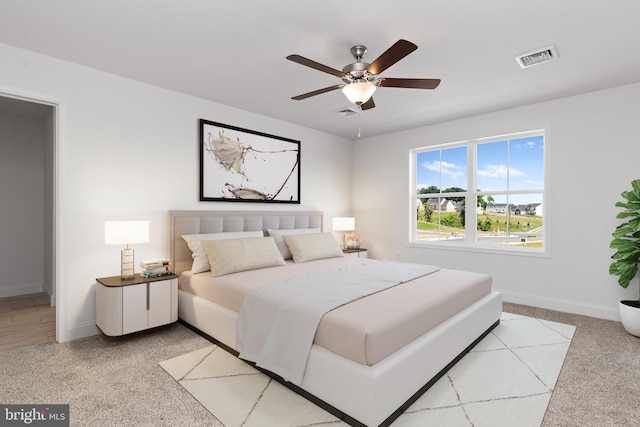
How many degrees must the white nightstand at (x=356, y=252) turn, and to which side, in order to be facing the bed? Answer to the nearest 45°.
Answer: approximately 45° to its right

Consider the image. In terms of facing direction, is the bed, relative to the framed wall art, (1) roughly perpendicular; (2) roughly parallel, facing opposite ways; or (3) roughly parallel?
roughly parallel

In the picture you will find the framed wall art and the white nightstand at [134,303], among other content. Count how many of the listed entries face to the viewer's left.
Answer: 0

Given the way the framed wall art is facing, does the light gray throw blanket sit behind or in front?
in front

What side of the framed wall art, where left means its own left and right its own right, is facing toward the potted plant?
front

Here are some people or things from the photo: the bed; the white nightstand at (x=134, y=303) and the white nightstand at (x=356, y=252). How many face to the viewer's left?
0

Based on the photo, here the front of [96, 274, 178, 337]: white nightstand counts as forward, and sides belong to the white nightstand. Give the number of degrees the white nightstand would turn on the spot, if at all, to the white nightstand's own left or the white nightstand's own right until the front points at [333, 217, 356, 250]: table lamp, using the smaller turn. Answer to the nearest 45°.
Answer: approximately 45° to the white nightstand's own left

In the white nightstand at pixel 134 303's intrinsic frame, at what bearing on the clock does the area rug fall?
The area rug is roughly at 12 o'clock from the white nightstand.

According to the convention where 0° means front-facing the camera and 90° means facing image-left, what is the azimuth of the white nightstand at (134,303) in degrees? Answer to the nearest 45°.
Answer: approximately 315°

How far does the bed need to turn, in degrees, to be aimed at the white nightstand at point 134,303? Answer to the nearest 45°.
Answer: approximately 135° to its right

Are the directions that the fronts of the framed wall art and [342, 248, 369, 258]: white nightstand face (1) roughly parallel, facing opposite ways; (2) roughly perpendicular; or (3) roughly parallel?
roughly parallel

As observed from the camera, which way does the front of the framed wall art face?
facing the viewer and to the right of the viewer

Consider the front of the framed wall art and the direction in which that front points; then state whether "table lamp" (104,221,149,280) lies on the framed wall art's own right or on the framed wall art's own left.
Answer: on the framed wall art's own right

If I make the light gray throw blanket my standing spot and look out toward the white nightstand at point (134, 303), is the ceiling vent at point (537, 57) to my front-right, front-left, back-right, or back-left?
back-right

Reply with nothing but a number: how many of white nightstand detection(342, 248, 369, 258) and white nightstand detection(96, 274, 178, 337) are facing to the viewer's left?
0

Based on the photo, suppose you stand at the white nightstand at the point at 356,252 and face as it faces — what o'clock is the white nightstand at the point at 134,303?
the white nightstand at the point at 134,303 is roughly at 3 o'clock from the white nightstand at the point at 356,252.

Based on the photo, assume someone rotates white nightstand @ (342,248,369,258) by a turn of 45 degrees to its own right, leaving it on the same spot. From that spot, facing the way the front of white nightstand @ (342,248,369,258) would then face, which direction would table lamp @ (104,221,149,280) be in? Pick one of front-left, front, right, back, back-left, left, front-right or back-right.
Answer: front-right
